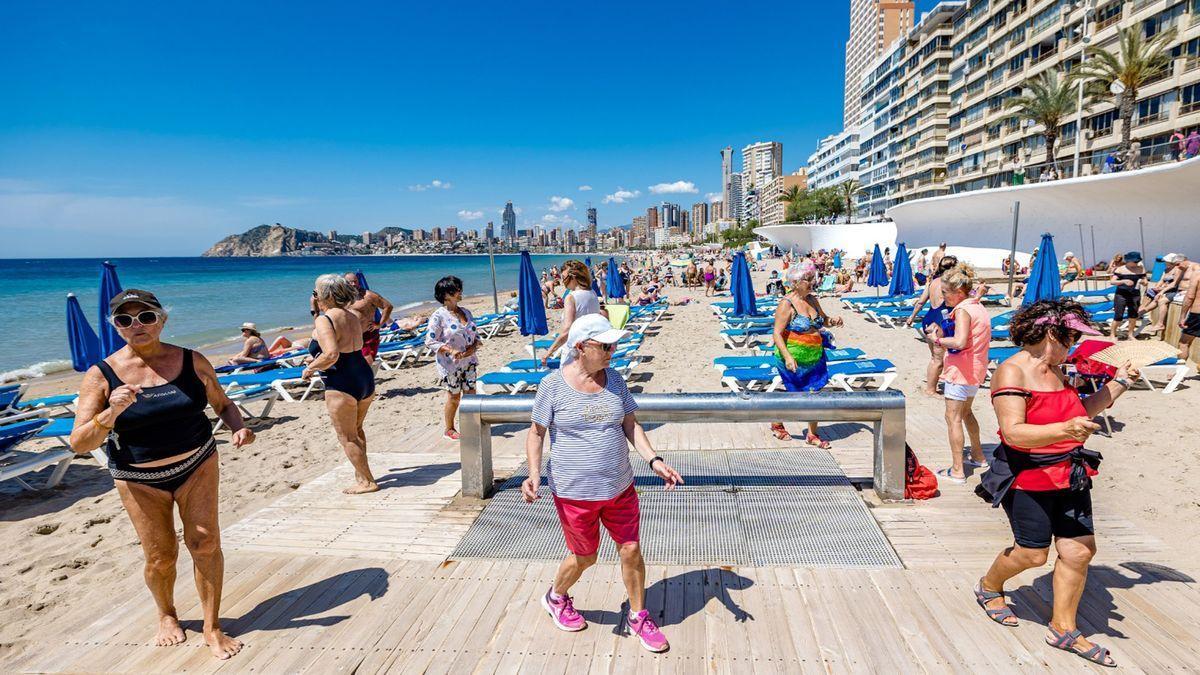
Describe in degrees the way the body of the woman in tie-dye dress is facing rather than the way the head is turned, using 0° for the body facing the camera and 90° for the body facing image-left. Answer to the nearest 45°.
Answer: approximately 315°

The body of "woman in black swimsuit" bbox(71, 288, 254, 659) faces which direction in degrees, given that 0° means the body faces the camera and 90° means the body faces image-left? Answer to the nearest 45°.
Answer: approximately 0°

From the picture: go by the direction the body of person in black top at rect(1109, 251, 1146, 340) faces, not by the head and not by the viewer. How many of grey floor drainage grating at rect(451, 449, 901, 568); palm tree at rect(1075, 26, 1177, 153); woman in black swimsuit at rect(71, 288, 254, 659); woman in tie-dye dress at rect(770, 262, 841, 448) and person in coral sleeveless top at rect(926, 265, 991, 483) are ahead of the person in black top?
4

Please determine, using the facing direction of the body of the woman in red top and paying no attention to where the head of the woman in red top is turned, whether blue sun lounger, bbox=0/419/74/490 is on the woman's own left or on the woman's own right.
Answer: on the woman's own right

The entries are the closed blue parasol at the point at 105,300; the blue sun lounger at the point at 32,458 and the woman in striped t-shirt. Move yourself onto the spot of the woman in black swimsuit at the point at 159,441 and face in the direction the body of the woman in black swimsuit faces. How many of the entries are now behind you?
2

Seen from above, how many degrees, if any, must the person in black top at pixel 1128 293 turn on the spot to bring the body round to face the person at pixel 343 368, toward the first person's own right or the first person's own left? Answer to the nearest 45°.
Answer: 0° — they already face them

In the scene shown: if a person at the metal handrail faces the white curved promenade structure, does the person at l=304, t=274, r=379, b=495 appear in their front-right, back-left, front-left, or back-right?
back-left

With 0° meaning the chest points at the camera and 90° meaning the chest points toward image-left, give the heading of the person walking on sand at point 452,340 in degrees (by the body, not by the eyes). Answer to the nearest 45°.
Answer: approximately 315°

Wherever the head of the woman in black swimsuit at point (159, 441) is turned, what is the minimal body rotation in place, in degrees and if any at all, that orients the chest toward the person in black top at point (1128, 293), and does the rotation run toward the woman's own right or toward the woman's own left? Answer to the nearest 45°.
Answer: approximately 90° to the woman's own left

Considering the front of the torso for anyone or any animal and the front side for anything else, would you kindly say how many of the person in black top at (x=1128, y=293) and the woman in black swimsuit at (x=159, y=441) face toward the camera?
2

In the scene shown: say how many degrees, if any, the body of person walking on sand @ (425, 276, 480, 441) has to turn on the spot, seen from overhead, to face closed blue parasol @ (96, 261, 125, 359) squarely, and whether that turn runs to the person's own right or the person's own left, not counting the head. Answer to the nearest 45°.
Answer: approximately 135° to the person's own right

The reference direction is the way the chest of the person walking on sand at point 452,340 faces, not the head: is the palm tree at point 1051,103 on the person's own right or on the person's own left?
on the person's own left

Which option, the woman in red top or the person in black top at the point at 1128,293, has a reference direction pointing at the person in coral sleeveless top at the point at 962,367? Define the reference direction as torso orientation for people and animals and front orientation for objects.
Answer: the person in black top
